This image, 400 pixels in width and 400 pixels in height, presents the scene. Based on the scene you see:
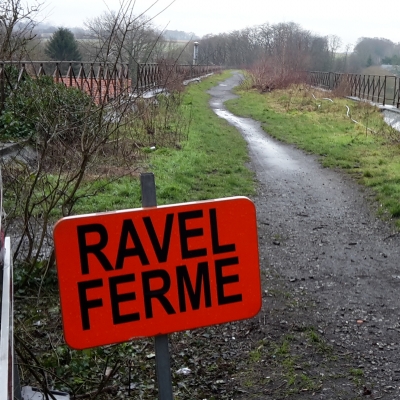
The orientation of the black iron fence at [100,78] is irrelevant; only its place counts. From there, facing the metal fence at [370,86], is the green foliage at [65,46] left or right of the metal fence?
left

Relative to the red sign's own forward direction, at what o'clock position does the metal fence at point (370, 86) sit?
The metal fence is roughly at 7 o'clock from the red sign.

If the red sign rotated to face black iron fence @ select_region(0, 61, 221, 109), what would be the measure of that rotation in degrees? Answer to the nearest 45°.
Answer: approximately 180°

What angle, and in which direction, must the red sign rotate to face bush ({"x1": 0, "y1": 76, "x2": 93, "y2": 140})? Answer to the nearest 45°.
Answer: approximately 180°

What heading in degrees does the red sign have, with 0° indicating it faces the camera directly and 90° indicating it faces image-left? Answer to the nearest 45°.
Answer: approximately 0°

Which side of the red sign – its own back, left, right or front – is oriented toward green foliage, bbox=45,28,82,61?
back
